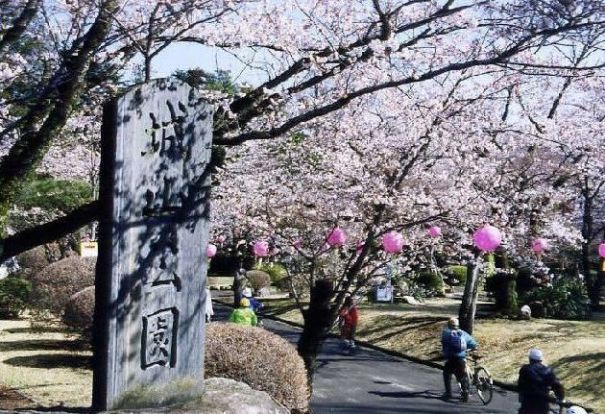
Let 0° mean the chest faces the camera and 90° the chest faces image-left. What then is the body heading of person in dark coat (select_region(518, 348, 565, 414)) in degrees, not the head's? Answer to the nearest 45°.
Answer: approximately 180°

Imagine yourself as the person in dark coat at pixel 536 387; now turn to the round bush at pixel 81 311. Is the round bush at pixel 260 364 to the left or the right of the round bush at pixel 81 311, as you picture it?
left

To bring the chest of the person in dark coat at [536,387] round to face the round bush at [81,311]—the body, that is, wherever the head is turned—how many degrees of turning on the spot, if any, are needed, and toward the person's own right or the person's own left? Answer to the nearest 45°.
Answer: approximately 90° to the person's own left

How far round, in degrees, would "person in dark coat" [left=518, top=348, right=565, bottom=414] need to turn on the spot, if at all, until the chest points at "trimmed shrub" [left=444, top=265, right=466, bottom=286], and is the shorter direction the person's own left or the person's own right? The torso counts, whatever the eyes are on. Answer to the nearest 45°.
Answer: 0° — they already face it

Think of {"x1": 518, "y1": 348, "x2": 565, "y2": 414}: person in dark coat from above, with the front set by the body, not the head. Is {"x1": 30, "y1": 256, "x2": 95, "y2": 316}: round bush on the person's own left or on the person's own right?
on the person's own left

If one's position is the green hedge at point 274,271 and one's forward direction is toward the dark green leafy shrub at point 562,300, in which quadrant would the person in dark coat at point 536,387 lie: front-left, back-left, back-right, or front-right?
front-right
